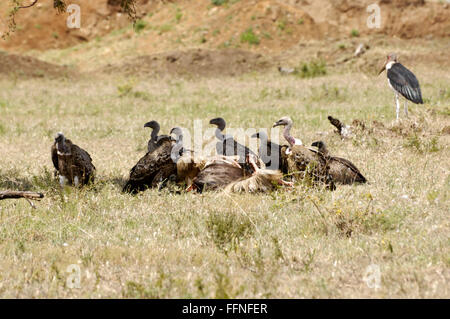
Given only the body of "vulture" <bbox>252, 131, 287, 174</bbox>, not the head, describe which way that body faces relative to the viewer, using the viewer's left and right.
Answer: facing to the left of the viewer

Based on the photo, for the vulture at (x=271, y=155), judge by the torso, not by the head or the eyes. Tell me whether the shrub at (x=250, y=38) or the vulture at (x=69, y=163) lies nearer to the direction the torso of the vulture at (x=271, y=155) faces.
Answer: the vulture

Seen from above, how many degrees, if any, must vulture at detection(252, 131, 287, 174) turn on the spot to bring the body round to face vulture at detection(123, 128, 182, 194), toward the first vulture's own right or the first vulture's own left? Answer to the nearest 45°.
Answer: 0° — it already faces it

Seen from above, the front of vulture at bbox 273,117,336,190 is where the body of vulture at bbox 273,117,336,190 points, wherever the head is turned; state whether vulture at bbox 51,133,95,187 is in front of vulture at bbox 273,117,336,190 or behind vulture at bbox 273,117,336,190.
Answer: in front

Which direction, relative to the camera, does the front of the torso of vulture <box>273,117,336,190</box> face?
to the viewer's left

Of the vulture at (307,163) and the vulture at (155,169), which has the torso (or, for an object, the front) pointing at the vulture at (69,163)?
the vulture at (307,163)

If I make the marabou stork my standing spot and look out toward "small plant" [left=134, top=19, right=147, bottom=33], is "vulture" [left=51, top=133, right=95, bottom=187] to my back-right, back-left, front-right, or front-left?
back-left

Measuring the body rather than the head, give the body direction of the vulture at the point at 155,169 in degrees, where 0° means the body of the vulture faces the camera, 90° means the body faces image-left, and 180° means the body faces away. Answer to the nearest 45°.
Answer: approximately 270°

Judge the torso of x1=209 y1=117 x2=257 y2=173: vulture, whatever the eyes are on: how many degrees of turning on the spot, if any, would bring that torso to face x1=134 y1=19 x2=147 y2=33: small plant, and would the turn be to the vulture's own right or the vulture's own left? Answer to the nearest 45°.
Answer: approximately 90° to the vulture's own right

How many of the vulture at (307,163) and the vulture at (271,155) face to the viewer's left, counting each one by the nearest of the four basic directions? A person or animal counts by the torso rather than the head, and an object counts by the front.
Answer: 2

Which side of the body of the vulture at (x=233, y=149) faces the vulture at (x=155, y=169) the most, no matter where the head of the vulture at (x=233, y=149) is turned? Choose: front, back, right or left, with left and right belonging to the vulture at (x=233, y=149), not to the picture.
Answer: front

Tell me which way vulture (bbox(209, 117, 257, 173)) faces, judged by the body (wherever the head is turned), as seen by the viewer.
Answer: to the viewer's left

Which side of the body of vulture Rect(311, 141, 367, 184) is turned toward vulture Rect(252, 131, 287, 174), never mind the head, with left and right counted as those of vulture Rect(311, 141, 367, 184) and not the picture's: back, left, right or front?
front

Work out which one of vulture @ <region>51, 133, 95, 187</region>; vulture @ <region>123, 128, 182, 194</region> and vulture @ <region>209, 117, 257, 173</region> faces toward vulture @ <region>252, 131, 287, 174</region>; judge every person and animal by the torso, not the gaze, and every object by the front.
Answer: vulture @ <region>123, 128, 182, 194</region>

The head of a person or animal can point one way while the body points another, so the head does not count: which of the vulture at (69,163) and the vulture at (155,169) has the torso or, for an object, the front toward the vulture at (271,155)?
the vulture at (155,169)

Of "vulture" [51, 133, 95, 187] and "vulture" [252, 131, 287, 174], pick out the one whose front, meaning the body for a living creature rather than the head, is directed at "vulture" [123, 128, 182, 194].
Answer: "vulture" [252, 131, 287, 174]
